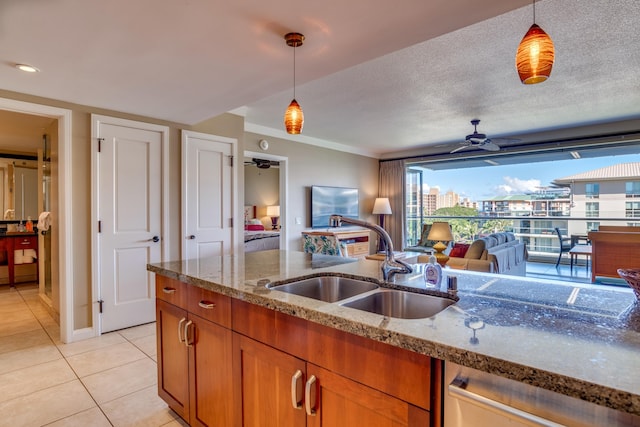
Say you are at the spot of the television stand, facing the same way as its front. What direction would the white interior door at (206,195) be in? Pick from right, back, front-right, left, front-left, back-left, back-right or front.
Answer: right

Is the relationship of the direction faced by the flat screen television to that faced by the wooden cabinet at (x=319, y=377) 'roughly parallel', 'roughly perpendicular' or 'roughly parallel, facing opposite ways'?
roughly perpendicular

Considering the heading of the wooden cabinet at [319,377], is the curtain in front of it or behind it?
behind

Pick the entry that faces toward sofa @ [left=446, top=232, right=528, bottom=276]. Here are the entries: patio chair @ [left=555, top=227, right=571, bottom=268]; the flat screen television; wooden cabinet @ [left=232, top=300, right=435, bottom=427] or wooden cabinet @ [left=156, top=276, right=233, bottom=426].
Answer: the flat screen television

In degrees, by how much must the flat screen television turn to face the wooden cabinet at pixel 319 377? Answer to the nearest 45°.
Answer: approximately 45° to its right

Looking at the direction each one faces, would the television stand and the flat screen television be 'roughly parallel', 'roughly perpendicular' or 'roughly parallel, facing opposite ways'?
roughly parallel

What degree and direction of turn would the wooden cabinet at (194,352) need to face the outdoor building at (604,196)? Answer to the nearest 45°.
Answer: approximately 135° to its left

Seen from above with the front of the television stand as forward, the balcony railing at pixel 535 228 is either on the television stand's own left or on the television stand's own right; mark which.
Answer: on the television stand's own left

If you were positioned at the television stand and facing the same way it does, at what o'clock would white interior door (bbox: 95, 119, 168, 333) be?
The white interior door is roughly at 3 o'clock from the television stand.

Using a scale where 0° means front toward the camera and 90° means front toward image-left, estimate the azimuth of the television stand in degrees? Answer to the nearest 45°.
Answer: approximately 315°

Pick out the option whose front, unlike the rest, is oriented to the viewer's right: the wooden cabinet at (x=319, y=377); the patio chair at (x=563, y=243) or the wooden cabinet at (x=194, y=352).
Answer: the patio chair
